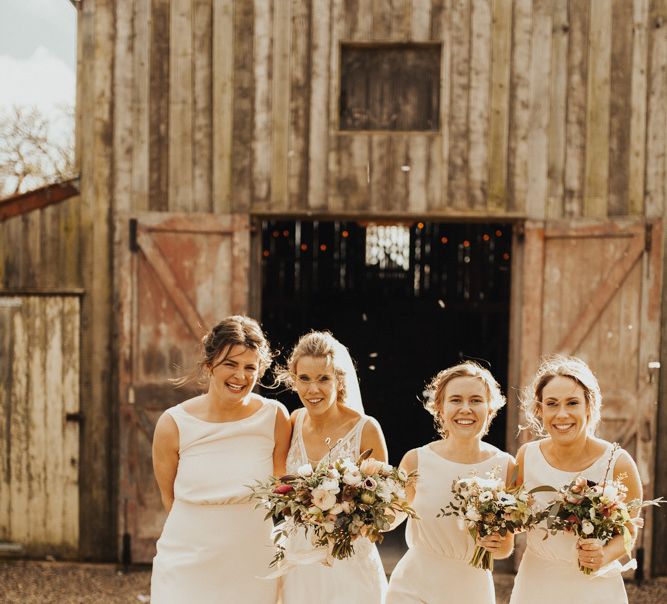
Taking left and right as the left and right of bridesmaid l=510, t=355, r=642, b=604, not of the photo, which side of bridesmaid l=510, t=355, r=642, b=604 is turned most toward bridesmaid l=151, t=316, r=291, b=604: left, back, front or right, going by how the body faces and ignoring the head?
right

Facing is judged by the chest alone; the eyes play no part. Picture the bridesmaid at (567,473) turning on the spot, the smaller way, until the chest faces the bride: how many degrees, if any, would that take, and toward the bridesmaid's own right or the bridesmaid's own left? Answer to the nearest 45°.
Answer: approximately 90° to the bridesmaid's own right

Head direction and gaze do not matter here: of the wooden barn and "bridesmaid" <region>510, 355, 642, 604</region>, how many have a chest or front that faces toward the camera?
2

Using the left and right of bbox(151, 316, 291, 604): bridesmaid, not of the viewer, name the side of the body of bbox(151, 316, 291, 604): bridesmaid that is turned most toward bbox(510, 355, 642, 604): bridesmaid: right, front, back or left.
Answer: left

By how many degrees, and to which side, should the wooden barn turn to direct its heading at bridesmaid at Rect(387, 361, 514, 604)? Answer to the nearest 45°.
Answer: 0° — it already faces them

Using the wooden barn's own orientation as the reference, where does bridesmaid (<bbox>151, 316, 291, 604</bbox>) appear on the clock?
The bridesmaid is roughly at 12 o'clock from the wooden barn.

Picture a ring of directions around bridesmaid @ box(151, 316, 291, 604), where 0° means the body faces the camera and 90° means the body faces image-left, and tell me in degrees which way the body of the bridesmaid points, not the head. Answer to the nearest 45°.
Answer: approximately 0°
